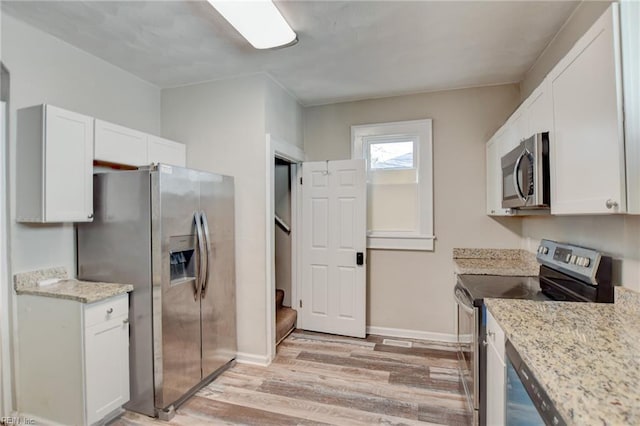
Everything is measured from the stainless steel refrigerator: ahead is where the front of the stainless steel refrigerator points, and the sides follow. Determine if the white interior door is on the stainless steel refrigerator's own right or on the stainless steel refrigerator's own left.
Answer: on the stainless steel refrigerator's own left

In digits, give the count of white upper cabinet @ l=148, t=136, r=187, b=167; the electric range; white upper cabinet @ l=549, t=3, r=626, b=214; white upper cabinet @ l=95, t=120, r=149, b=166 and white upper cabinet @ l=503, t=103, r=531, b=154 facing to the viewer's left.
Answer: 3

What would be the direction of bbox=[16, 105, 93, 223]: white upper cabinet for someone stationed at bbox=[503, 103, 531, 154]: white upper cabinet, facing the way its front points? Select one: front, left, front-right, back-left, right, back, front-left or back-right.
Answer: front-left

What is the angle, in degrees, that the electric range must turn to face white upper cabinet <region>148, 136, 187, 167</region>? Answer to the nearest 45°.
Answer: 0° — it already faces it

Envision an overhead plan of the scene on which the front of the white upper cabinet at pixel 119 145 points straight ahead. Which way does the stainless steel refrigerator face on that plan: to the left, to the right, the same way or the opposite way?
the same way

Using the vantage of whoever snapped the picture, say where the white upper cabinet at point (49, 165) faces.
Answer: facing the viewer and to the right of the viewer

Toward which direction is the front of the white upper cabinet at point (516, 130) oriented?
to the viewer's left

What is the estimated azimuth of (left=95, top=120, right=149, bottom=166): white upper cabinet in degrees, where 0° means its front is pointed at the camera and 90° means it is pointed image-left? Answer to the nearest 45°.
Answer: approximately 315°

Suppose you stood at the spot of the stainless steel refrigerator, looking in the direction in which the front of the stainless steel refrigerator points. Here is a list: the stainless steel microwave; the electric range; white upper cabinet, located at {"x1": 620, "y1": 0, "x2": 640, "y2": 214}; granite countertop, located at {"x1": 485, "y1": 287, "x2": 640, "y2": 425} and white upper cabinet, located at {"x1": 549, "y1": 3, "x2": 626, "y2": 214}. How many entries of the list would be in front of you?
5

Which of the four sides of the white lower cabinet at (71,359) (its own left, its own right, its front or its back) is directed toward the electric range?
front

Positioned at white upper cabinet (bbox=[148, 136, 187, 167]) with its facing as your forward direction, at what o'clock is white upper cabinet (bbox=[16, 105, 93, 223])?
white upper cabinet (bbox=[16, 105, 93, 223]) is roughly at 3 o'clock from white upper cabinet (bbox=[148, 136, 187, 167]).

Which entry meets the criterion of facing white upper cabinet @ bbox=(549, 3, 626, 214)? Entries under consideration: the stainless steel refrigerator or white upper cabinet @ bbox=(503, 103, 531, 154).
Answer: the stainless steel refrigerator

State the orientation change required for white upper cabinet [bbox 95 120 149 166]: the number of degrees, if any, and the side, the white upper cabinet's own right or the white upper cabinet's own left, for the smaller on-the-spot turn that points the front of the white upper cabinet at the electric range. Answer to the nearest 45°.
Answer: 0° — it already faces it

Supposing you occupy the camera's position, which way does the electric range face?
facing to the left of the viewer

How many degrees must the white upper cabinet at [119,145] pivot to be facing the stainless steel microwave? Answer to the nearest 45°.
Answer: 0° — it already faces it
